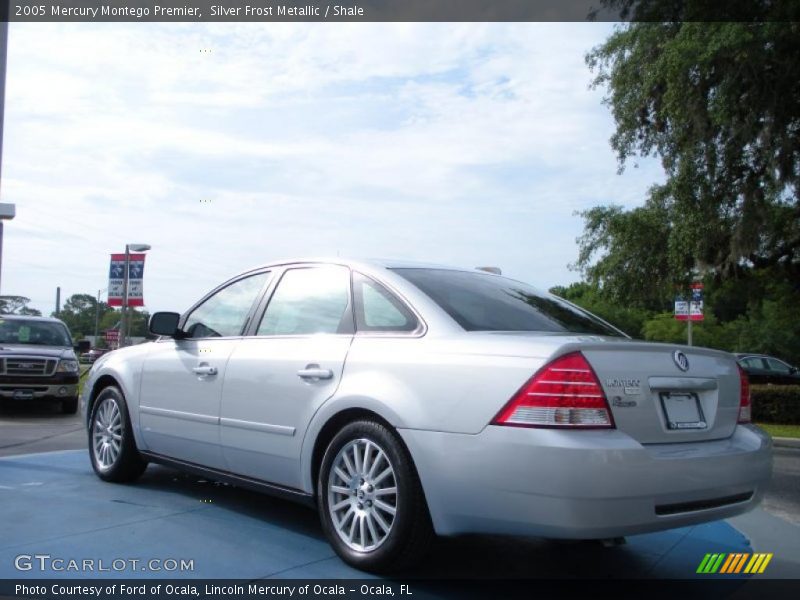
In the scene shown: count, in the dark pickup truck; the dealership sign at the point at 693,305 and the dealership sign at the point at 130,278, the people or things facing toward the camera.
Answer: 3

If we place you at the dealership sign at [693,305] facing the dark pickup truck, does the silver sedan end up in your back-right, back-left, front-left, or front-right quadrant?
front-left

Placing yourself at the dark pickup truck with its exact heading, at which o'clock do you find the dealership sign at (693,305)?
The dealership sign is roughly at 9 o'clock from the dark pickup truck.

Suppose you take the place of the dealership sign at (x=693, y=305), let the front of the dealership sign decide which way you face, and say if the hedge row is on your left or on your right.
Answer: on your left

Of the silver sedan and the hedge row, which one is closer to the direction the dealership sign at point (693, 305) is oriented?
the silver sedan

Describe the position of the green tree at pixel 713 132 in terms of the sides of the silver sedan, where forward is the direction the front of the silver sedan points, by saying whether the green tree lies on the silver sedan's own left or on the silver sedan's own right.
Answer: on the silver sedan's own right

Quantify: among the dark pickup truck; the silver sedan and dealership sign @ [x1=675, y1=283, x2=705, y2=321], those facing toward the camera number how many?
2

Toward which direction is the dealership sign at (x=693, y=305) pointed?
toward the camera

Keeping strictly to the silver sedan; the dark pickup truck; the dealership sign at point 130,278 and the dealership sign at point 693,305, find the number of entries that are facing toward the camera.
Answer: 3

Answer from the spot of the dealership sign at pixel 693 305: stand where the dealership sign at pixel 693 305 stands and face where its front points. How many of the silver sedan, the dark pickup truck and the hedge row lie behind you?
0

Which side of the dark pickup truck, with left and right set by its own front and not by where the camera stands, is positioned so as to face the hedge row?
left

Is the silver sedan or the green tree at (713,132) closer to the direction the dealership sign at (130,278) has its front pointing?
the silver sedan

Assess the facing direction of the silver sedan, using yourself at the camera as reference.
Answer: facing away from the viewer and to the left of the viewer

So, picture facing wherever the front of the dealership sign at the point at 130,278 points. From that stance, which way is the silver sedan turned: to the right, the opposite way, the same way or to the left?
the opposite way

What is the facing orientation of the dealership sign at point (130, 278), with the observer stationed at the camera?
facing the viewer

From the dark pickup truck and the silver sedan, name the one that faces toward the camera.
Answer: the dark pickup truck

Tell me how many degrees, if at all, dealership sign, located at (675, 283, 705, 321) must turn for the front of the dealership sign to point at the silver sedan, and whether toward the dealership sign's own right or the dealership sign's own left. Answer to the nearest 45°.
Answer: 0° — it already faces it

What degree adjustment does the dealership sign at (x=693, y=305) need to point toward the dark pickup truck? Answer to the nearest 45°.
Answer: approximately 45° to its right

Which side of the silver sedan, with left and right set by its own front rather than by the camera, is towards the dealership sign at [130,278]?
front

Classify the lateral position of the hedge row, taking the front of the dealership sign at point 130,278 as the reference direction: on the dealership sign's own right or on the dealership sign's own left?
on the dealership sign's own left
